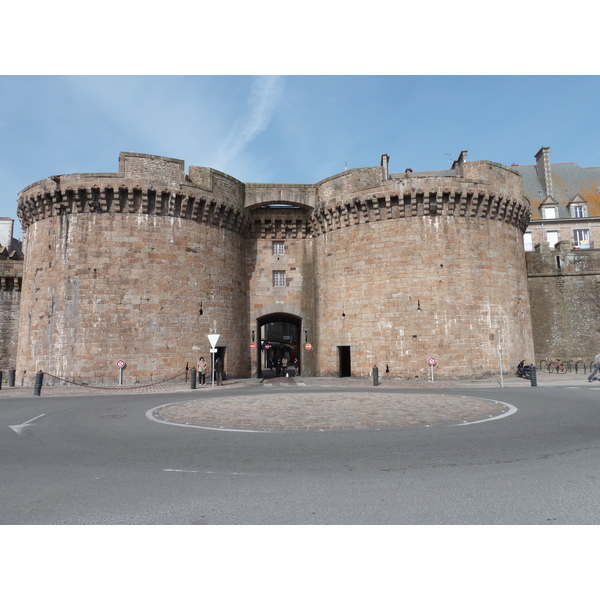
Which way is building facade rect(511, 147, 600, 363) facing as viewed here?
toward the camera

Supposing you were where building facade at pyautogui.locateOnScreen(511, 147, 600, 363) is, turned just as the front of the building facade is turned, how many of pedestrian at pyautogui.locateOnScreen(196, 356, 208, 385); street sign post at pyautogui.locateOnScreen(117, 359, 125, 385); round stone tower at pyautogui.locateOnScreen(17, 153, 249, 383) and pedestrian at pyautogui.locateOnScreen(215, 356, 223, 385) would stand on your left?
0

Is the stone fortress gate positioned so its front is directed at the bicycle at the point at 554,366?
no

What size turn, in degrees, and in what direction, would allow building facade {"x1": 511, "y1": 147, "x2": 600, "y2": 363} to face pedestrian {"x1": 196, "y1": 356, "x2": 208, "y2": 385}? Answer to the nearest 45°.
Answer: approximately 45° to its right

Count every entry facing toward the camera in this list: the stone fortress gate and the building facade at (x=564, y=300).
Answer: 2

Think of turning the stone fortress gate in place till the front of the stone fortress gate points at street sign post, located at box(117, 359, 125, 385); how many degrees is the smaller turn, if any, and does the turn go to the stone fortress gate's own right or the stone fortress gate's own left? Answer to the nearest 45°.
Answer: approximately 90° to the stone fortress gate's own right

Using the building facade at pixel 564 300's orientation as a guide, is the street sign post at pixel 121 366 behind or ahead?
ahead

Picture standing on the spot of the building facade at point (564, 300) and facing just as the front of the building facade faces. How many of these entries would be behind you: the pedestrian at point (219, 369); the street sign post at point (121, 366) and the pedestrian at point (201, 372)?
0

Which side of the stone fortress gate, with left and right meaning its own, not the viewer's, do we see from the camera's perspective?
front

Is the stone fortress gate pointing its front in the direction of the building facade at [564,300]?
no

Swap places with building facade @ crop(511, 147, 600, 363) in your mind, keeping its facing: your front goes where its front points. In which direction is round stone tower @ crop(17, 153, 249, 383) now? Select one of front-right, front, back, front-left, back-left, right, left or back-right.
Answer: front-right
